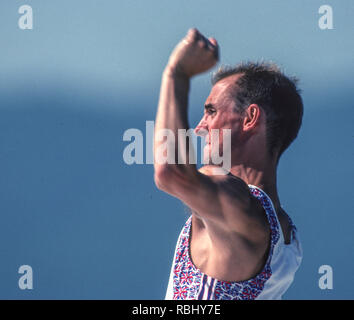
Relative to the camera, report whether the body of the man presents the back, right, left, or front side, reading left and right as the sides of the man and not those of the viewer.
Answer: left

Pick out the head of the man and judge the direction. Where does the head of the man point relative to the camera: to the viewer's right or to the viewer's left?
to the viewer's left
